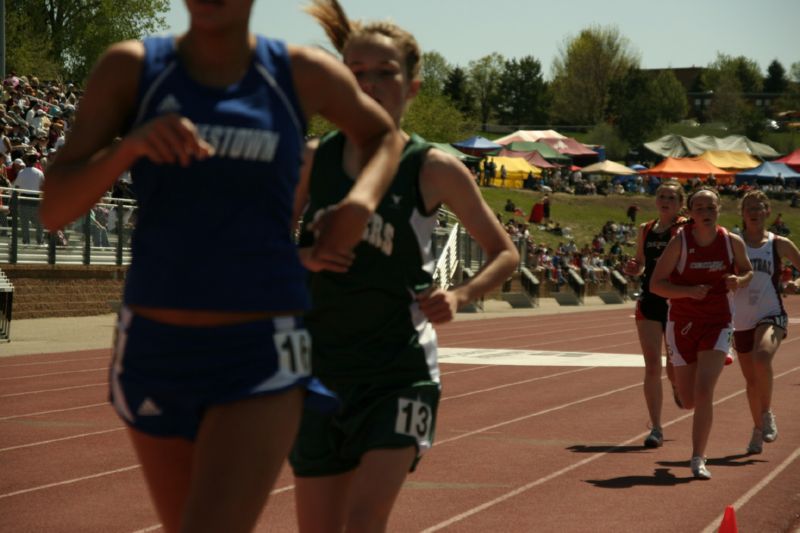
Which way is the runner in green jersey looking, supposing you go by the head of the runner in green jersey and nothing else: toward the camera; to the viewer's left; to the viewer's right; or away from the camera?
toward the camera

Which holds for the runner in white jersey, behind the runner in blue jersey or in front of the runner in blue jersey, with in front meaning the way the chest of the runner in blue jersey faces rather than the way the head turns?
behind

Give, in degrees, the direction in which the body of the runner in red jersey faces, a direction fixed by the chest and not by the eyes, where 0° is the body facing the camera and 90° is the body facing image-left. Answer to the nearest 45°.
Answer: approximately 0°

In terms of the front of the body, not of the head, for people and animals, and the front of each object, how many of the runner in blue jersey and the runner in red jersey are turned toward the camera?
2

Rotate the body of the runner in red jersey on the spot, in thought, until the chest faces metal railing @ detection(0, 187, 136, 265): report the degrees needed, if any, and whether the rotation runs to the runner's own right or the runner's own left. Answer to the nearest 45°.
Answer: approximately 135° to the runner's own right

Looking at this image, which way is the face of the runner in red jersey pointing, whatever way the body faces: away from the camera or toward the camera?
toward the camera

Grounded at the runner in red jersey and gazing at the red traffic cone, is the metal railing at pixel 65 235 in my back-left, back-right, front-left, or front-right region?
back-right

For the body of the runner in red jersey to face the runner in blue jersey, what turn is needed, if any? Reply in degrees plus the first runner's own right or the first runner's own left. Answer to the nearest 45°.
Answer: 0° — they already face them

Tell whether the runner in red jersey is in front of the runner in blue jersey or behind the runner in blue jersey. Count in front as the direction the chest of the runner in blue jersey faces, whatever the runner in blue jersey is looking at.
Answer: behind

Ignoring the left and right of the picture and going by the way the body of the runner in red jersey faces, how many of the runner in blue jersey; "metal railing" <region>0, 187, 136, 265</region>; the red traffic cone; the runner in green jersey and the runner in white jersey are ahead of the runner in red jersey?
3

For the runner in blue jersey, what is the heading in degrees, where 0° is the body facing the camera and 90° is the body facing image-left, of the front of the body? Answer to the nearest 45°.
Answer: approximately 0°

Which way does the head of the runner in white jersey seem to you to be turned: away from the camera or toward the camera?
toward the camera

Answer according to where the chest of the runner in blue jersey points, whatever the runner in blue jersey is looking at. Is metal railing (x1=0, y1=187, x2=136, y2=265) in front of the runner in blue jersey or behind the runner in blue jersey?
behind
